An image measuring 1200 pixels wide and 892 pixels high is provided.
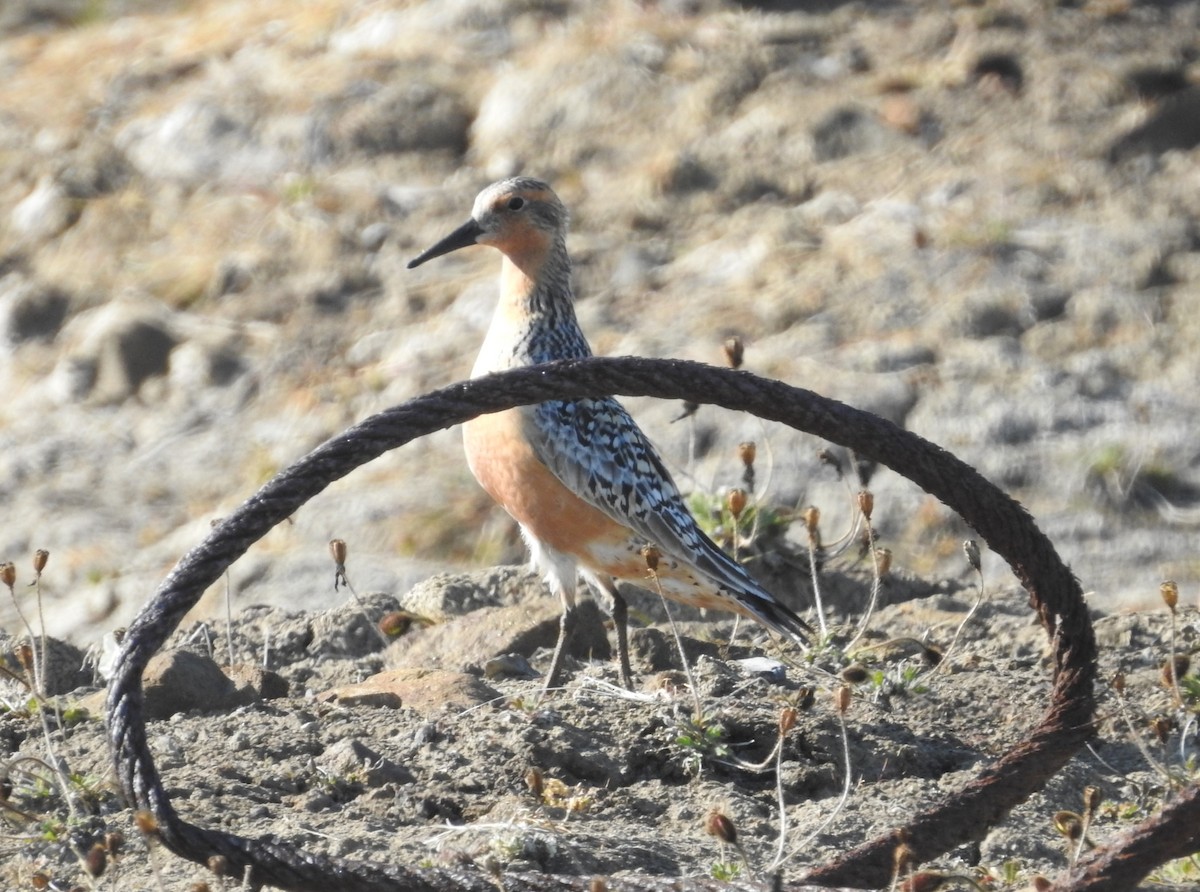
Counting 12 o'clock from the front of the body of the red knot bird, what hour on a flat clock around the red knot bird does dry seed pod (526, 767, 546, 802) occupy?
The dry seed pod is roughly at 9 o'clock from the red knot bird.

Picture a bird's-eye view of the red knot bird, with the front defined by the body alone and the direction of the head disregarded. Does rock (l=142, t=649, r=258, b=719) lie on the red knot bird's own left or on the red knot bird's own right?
on the red knot bird's own left

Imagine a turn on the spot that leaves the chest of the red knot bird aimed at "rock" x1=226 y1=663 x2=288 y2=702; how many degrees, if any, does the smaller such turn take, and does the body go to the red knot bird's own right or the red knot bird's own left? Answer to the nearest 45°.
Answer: approximately 45° to the red knot bird's own left

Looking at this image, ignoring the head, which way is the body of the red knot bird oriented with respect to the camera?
to the viewer's left

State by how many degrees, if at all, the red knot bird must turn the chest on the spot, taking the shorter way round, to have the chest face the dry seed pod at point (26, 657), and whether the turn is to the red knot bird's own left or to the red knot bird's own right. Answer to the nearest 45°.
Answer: approximately 45° to the red knot bird's own left

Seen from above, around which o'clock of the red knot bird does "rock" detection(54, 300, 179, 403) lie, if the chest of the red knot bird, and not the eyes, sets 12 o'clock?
The rock is roughly at 2 o'clock from the red knot bird.

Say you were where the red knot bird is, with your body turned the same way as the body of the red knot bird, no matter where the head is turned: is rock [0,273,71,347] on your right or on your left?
on your right

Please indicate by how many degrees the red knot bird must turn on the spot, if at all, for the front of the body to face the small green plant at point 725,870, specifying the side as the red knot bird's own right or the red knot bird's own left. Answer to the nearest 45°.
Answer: approximately 90° to the red knot bird's own left
